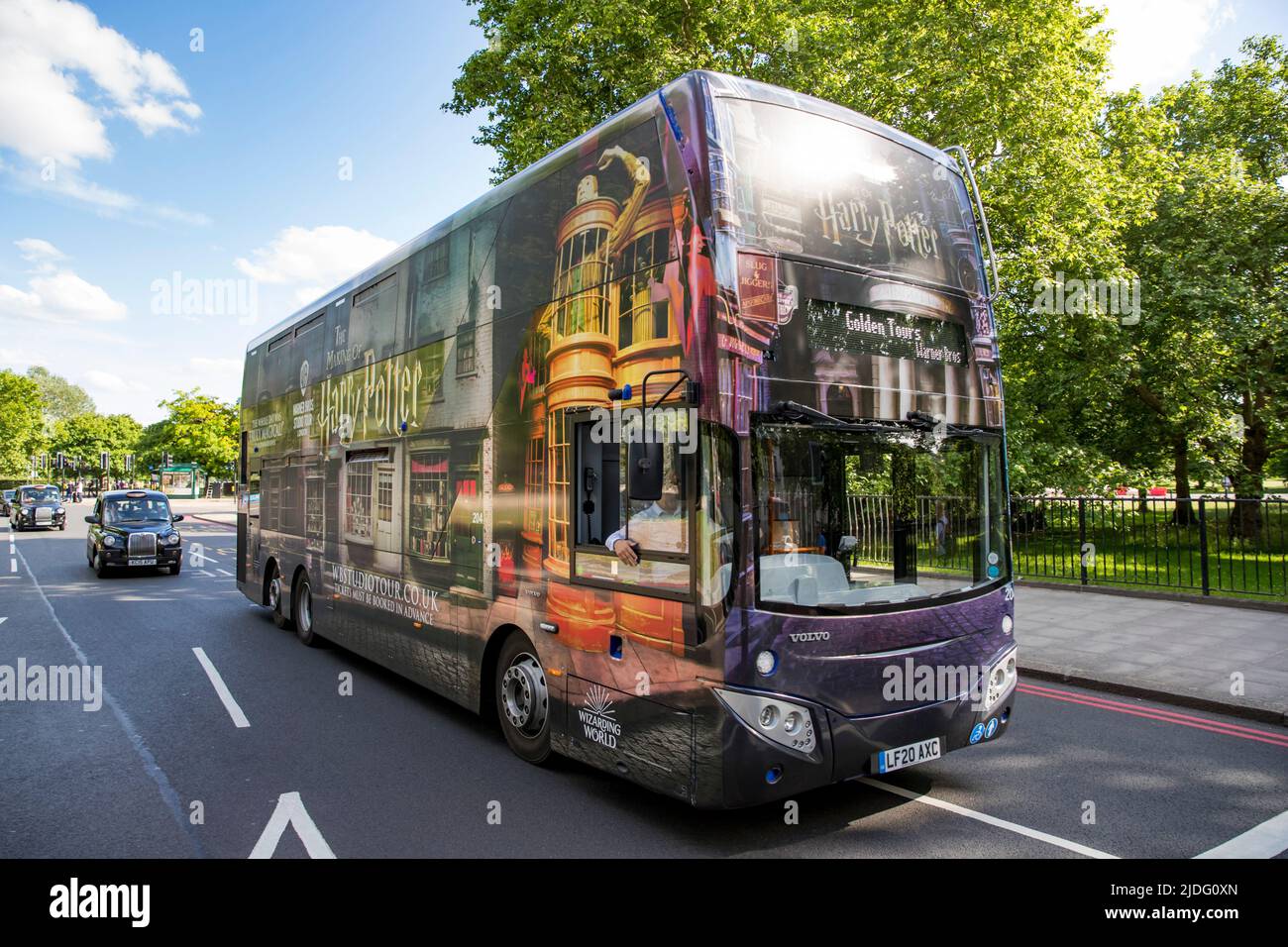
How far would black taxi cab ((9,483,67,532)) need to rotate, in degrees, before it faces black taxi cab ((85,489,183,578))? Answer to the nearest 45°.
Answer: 0° — it already faces it

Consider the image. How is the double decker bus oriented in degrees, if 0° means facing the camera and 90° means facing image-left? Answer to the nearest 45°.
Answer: approximately 315°

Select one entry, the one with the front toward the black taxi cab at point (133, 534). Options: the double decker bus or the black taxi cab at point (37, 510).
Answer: the black taxi cab at point (37, 510)

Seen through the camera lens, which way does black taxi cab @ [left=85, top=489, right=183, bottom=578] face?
facing the viewer

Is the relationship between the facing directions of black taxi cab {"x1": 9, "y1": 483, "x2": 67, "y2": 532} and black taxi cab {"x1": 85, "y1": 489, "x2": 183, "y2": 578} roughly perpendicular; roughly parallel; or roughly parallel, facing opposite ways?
roughly parallel

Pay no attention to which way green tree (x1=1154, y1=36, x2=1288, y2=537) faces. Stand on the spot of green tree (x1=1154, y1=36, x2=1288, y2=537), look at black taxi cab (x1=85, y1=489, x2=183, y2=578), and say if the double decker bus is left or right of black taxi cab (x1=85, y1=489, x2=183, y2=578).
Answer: left

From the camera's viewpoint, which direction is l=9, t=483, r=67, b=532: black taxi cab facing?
toward the camera

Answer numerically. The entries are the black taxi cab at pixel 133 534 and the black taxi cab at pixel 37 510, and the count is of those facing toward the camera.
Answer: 2

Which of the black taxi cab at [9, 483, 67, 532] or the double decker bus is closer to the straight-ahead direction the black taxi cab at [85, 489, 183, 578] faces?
the double decker bus

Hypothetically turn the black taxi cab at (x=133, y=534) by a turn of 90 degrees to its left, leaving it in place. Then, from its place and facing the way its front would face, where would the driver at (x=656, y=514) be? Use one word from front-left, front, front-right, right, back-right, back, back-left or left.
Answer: right

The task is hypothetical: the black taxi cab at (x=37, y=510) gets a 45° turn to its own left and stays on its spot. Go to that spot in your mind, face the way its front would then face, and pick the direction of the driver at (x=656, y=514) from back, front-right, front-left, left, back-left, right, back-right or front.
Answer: front-right

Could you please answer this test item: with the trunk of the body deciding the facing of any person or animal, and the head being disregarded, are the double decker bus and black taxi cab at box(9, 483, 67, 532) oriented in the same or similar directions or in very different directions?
same or similar directions

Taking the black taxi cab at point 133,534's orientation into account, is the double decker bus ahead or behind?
ahead
